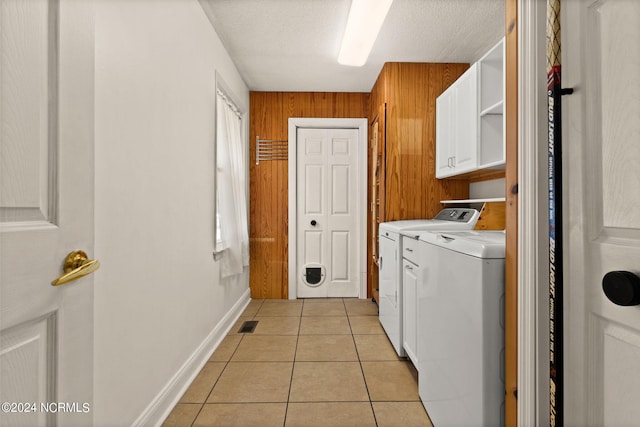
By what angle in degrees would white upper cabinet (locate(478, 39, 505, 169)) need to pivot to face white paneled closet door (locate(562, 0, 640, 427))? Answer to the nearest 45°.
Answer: approximately 90° to its left

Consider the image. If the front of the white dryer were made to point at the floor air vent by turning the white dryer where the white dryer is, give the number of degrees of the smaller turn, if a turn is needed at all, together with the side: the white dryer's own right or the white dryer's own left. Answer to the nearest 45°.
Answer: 0° — it already faces it

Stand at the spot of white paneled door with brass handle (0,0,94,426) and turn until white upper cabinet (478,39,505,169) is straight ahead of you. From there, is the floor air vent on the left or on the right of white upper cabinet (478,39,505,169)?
left

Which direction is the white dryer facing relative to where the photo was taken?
to the viewer's left

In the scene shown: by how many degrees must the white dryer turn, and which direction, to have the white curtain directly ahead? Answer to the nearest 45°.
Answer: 0° — it already faces it

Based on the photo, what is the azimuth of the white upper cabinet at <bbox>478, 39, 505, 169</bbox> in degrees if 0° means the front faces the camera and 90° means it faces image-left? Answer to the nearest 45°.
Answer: approximately 90°

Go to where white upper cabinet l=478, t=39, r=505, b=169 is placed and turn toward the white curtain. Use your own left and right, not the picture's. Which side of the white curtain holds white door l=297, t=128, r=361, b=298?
right

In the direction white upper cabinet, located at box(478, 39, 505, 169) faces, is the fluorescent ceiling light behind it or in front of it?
in front
